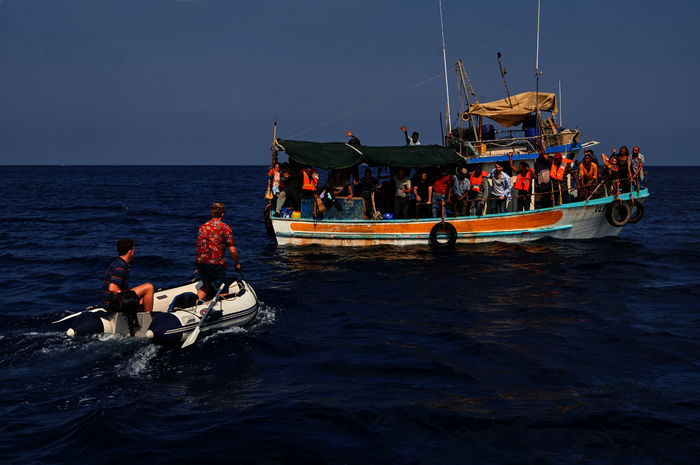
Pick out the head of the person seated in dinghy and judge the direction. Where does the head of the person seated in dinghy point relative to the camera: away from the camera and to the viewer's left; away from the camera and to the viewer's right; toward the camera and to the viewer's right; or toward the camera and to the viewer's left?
away from the camera and to the viewer's right

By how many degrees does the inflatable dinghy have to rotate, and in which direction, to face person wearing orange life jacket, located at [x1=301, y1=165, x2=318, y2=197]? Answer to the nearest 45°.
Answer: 0° — it already faces them

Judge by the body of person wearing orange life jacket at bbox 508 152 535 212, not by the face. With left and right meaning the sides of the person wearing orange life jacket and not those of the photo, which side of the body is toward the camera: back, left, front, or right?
front

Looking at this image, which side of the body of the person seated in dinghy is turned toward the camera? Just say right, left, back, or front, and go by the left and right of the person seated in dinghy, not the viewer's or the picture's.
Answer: right

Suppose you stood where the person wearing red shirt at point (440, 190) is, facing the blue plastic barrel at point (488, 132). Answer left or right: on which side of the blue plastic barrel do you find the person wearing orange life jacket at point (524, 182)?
right

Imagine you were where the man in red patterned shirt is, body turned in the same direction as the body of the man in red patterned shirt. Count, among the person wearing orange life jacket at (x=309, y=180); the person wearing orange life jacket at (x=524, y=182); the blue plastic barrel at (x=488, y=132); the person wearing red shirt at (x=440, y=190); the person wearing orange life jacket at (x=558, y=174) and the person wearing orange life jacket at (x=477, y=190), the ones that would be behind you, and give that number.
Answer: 0

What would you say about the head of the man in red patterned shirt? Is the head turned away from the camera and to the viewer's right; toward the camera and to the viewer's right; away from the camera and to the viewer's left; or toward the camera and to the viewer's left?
away from the camera and to the viewer's right

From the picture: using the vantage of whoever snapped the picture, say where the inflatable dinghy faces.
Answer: facing away from the viewer and to the right of the viewer

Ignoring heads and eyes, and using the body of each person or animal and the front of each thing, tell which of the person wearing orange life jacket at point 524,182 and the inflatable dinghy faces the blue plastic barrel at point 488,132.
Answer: the inflatable dinghy

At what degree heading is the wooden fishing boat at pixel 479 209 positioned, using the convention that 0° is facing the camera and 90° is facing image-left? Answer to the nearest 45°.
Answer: approximately 270°

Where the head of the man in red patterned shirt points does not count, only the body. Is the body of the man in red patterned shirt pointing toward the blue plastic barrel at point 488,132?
yes

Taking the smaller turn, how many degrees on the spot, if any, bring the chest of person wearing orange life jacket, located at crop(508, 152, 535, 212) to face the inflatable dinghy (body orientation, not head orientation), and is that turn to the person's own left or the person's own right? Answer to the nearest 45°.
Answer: approximately 45° to the person's own right

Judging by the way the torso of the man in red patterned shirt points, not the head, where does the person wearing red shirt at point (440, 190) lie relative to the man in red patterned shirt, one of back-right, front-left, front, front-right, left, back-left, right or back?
front

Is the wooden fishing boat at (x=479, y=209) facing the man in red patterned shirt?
no
